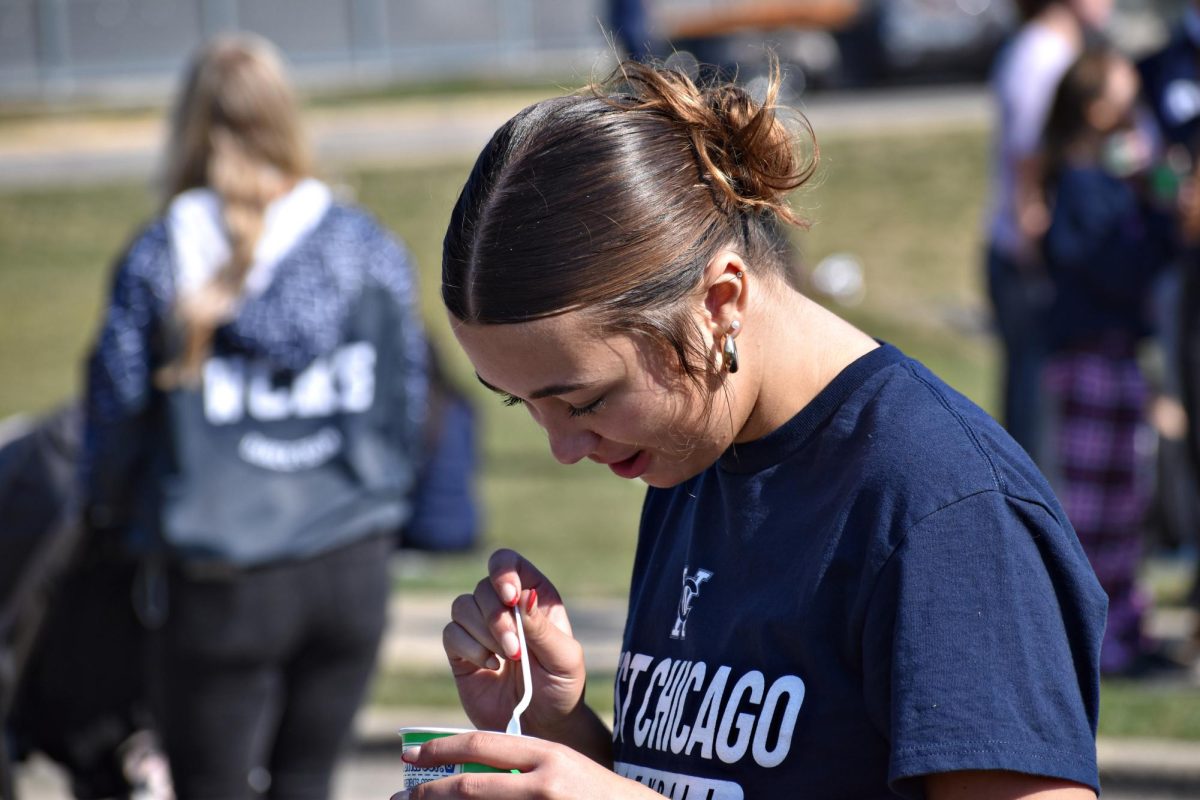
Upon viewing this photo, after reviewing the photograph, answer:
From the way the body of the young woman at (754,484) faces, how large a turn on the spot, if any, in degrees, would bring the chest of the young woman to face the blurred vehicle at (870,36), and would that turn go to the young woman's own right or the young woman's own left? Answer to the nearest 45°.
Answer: approximately 135° to the young woman's own right

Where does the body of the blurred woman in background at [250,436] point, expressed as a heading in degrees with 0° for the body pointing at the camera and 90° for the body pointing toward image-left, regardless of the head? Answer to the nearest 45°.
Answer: approximately 180°

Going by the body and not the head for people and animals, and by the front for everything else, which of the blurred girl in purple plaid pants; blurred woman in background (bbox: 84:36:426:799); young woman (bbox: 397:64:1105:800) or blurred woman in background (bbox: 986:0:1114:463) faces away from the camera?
blurred woman in background (bbox: 84:36:426:799)

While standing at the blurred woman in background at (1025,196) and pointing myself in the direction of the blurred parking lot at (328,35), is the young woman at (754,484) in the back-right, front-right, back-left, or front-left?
back-left

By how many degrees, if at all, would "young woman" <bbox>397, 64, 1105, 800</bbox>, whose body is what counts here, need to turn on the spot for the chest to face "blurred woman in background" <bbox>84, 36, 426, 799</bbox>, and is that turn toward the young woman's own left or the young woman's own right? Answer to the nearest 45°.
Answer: approximately 90° to the young woman's own right

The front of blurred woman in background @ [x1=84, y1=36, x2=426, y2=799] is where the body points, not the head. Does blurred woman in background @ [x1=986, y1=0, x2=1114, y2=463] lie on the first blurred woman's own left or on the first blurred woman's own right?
on the first blurred woman's own right
